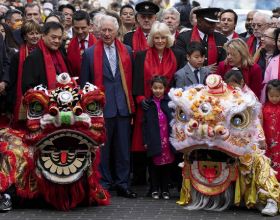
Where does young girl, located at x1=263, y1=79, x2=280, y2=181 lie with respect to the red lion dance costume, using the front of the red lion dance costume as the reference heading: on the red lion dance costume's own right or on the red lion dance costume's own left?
on the red lion dance costume's own left

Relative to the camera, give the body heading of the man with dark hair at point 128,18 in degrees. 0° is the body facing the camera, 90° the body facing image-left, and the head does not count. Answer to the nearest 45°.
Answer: approximately 0°

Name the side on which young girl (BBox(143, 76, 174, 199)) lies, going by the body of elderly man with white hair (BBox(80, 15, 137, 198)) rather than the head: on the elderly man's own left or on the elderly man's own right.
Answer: on the elderly man's own left

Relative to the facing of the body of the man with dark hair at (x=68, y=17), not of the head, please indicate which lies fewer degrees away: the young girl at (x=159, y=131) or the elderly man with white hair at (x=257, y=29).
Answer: the young girl
